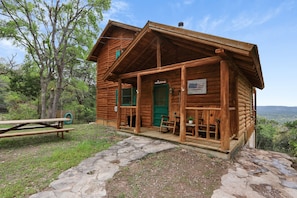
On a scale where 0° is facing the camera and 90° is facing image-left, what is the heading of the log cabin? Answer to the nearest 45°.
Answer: approximately 45°

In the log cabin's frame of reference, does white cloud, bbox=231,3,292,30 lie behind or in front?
behind

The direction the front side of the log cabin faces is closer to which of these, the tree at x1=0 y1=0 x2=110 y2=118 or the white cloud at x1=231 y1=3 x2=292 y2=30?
the tree

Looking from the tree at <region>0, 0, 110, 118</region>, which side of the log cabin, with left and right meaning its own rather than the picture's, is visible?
right
